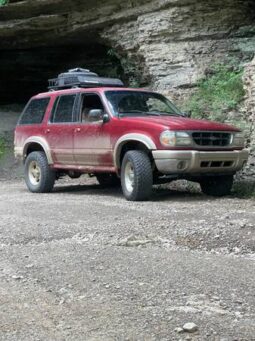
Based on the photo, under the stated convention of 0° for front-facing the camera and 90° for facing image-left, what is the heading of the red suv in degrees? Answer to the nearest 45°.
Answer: approximately 315°
